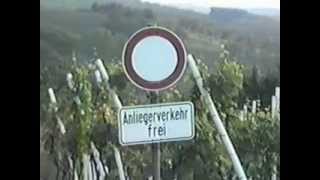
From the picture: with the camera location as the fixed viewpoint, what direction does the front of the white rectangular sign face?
facing the viewer
